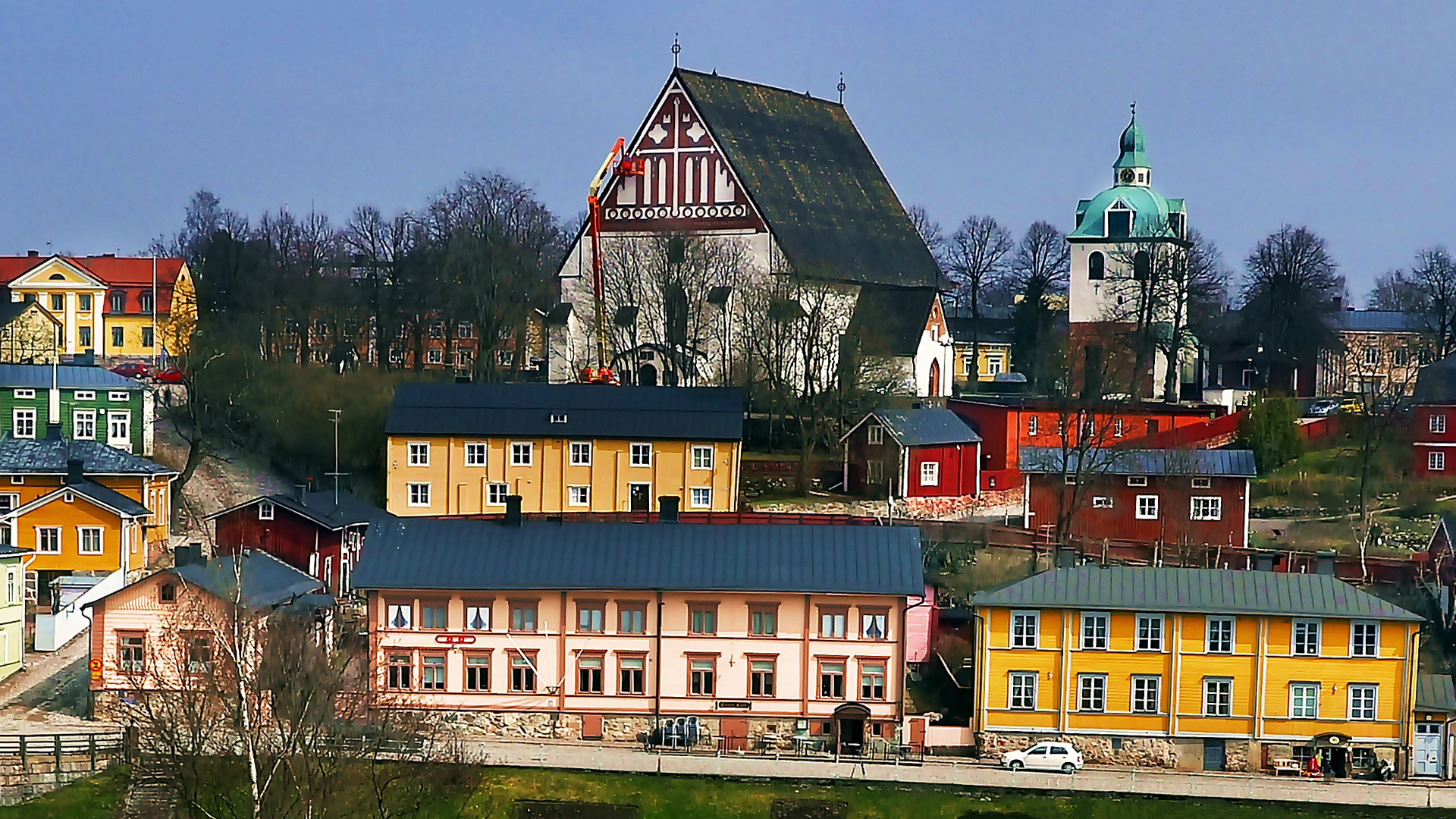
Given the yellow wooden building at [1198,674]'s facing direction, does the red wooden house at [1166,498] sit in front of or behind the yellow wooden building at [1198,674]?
behind

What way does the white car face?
to the viewer's left

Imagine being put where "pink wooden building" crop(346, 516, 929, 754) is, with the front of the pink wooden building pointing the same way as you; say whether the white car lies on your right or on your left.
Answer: on your left

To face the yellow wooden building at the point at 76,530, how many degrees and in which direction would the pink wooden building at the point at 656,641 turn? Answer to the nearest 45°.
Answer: approximately 135° to its right

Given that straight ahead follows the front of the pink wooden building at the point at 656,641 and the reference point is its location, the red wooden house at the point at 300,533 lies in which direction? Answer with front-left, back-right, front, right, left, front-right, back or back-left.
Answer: back-right

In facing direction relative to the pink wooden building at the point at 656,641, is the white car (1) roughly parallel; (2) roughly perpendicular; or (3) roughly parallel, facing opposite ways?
roughly perpendicular

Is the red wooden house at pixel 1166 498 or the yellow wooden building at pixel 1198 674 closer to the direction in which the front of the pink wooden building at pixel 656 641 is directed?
the yellow wooden building

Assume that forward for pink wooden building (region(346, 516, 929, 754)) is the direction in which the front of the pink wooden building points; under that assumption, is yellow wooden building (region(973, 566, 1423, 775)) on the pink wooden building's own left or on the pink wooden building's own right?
on the pink wooden building's own left

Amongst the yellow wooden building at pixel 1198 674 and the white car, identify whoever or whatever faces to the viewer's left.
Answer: the white car

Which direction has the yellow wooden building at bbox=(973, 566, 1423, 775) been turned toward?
toward the camera

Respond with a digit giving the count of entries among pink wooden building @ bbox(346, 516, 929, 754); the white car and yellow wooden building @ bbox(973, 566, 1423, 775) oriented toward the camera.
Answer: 2

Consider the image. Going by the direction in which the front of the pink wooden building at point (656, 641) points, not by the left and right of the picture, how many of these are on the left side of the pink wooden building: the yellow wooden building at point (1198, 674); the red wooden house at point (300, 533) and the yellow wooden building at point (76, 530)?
1

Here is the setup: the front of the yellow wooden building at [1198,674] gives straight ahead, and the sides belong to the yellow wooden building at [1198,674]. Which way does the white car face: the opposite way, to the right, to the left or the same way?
to the right

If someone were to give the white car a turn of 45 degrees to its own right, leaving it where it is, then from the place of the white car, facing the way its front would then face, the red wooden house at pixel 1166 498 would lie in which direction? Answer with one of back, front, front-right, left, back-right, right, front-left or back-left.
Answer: front-right
